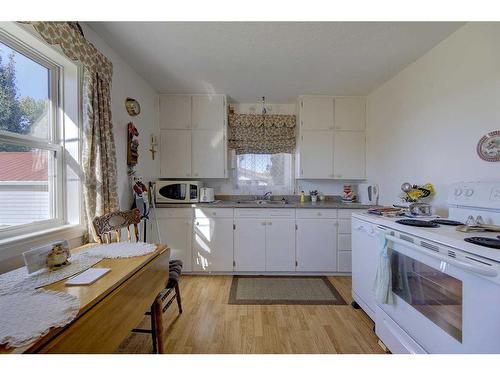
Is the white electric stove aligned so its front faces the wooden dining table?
yes

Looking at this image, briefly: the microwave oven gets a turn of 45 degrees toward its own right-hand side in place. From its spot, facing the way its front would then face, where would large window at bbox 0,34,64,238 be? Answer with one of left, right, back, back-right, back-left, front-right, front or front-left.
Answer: front

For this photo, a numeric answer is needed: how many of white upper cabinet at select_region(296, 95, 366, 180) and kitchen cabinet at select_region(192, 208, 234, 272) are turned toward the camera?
2

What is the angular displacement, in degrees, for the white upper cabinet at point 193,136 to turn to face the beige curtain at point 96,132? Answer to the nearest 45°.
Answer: approximately 45° to its right

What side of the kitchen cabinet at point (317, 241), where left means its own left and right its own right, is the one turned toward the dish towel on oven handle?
front

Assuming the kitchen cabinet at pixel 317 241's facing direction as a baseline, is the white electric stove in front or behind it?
in front

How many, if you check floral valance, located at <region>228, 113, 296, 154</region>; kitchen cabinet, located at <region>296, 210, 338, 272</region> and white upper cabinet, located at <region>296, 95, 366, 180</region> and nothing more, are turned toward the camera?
3

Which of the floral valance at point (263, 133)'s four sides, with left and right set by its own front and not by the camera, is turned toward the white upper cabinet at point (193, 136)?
right

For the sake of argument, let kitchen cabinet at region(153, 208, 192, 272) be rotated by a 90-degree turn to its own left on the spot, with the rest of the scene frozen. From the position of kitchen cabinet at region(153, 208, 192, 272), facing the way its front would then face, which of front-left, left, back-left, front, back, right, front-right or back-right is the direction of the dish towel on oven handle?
front-right

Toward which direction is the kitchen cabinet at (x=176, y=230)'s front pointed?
toward the camera

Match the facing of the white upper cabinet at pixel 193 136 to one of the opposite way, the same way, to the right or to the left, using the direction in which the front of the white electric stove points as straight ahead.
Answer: to the left

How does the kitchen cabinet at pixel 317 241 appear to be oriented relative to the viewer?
toward the camera

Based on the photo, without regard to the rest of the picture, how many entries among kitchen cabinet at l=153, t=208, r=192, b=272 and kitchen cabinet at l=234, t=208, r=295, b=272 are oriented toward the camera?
2

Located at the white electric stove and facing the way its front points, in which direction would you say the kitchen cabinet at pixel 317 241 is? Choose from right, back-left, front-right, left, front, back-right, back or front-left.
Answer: right
